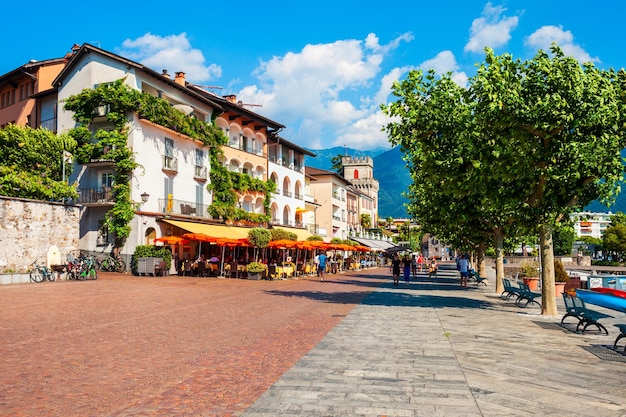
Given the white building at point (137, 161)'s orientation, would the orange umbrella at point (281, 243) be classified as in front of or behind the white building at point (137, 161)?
in front

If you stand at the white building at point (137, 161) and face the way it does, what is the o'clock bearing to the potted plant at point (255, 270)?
The potted plant is roughly at 12 o'clock from the white building.

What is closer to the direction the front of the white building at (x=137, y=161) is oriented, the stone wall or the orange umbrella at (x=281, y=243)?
the orange umbrella

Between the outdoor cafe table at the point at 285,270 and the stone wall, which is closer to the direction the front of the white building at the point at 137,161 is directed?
the outdoor cafe table

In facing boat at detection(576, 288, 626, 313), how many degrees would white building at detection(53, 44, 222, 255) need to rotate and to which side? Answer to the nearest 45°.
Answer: approximately 45° to its right

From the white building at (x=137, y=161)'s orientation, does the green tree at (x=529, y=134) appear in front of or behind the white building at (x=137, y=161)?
in front

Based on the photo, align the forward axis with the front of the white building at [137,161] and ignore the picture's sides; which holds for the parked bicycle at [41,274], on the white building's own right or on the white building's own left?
on the white building's own right

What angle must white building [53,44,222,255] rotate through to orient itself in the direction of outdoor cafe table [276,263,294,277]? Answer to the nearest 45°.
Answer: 0° — it already faces it

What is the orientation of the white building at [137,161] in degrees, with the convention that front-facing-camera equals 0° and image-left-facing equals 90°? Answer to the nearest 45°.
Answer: approximately 315°
